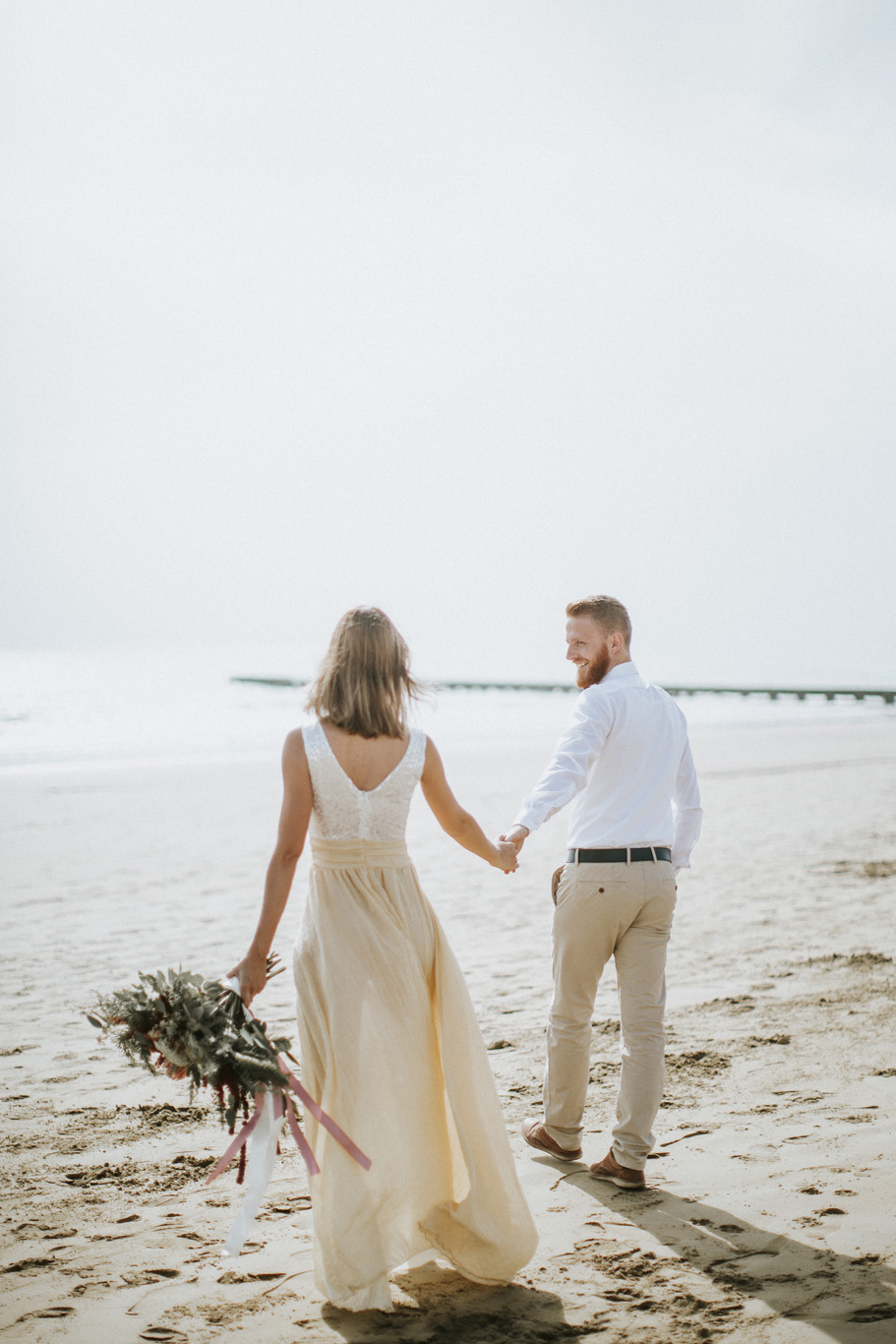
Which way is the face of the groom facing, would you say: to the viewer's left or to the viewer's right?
to the viewer's left

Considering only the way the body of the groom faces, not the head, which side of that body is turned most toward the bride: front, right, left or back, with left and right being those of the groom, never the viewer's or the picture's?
left

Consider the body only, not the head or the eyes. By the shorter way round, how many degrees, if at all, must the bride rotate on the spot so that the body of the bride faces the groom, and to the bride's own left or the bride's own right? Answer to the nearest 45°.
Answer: approximately 45° to the bride's own right

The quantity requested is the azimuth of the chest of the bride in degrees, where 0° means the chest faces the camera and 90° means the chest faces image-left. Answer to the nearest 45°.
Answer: approximately 180°

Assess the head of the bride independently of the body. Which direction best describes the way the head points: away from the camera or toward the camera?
away from the camera

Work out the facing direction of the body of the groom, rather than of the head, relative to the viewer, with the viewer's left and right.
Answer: facing away from the viewer and to the left of the viewer
